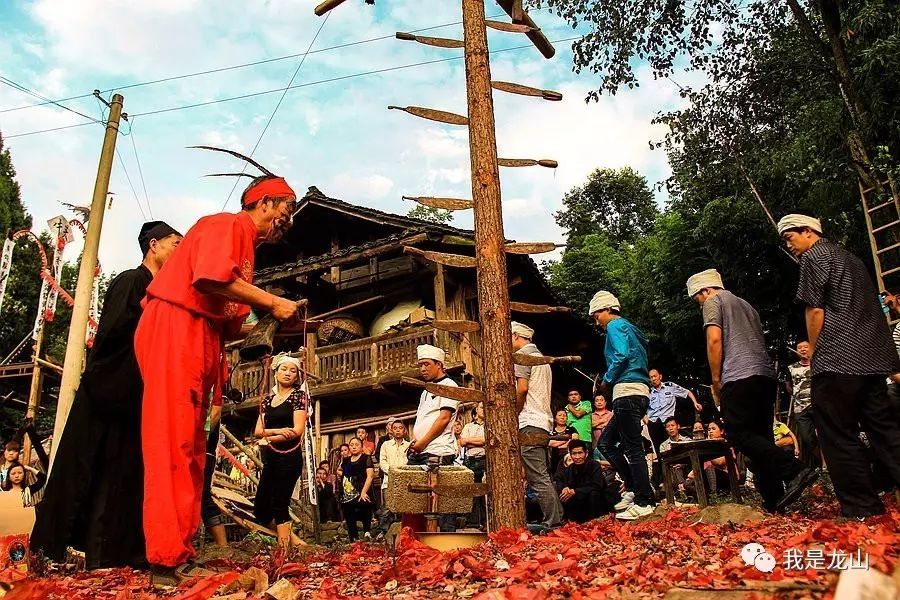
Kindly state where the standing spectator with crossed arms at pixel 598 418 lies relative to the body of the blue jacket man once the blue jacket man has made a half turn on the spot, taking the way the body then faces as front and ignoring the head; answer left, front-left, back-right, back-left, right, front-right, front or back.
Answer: left

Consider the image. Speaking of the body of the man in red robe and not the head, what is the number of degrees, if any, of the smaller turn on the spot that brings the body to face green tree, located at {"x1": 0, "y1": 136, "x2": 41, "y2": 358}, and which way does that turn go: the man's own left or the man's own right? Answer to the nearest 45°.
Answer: approximately 90° to the man's own left

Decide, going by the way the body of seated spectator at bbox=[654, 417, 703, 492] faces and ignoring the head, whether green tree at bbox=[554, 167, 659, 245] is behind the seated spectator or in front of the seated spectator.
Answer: behind

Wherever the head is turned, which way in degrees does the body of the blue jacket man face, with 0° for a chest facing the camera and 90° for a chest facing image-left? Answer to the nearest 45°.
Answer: approximately 90°

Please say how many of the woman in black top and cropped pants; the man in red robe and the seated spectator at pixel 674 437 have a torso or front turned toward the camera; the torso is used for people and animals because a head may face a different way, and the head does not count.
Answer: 2

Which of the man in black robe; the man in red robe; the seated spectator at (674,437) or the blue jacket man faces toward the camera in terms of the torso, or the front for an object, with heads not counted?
the seated spectator

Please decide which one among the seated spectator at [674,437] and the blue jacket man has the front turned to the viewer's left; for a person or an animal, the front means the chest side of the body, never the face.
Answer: the blue jacket man

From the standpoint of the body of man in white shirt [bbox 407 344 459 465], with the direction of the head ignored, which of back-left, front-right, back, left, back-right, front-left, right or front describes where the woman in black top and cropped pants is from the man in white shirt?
front-right

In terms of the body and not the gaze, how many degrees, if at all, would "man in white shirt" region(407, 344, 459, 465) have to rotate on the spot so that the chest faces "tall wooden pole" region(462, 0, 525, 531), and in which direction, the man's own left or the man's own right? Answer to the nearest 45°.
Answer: approximately 90° to the man's own left
